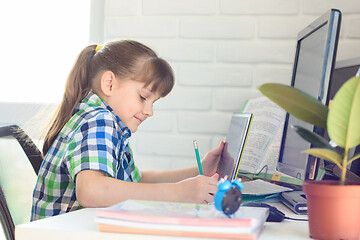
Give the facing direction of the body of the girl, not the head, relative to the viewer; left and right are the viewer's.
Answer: facing to the right of the viewer

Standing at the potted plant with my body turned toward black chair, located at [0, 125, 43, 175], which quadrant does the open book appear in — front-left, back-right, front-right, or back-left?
front-right

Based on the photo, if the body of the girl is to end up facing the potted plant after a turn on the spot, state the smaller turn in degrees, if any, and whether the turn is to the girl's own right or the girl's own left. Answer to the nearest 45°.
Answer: approximately 45° to the girl's own right

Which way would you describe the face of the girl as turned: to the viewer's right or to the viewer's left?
to the viewer's right

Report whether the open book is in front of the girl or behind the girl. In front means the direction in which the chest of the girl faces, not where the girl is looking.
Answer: in front
